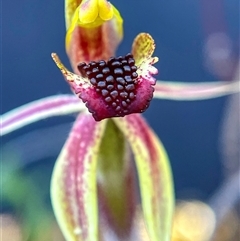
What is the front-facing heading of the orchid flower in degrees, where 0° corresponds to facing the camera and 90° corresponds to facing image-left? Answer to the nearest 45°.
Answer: approximately 0°
